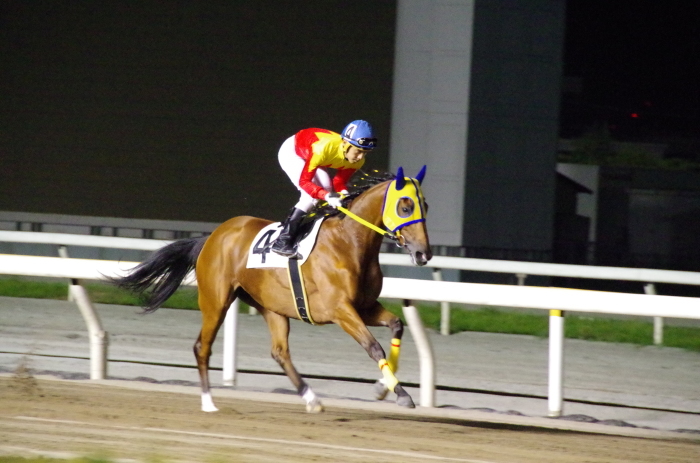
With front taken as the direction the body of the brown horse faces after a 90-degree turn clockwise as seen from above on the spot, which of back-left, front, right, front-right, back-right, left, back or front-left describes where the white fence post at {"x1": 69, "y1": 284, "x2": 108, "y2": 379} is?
back-right

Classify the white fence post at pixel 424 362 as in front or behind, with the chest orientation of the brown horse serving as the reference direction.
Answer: in front

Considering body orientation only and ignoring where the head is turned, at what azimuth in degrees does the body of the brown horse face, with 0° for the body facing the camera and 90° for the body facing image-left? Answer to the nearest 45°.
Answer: approximately 270°
